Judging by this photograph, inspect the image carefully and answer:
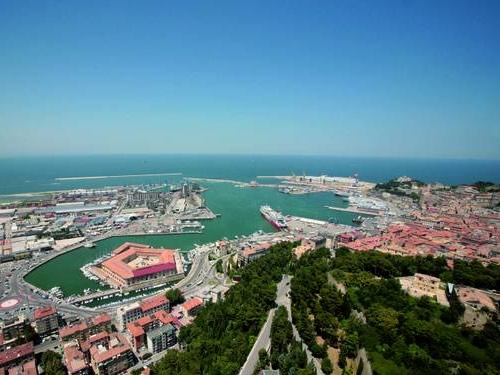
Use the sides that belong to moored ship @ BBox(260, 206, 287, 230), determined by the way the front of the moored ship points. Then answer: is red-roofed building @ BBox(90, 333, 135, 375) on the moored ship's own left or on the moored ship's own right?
on the moored ship's own left

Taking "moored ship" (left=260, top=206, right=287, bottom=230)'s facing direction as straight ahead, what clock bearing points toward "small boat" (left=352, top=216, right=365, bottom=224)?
The small boat is roughly at 4 o'clock from the moored ship.

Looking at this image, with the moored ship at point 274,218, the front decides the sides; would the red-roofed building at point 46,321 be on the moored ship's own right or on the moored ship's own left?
on the moored ship's own left

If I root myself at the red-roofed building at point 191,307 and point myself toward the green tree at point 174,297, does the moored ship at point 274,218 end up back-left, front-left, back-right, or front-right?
front-right

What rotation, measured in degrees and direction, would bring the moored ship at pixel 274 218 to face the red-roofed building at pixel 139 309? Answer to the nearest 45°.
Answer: approximately 135° to its left

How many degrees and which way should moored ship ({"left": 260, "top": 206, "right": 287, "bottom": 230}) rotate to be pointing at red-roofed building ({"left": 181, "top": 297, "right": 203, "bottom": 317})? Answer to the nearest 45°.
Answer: approximately 135° to its left

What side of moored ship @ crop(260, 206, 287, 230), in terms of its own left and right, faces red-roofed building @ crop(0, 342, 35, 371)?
left

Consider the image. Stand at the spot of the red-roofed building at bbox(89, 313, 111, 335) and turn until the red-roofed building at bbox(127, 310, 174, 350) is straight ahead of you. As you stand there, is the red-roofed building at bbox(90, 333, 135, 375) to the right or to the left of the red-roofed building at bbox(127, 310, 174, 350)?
right

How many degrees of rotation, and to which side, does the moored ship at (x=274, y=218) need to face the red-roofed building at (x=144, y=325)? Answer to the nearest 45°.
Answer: approximately 135° to its left

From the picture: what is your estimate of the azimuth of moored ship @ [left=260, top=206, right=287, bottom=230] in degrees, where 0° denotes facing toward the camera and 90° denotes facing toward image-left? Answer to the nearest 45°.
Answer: approximately 135°

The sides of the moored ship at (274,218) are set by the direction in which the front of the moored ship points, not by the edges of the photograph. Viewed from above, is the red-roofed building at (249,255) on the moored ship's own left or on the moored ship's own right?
on the moored ship's own left

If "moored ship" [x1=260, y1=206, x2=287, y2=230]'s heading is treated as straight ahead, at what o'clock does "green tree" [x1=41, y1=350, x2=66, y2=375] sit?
The green tree is roughly at 8 o'clock from the moored ship.
